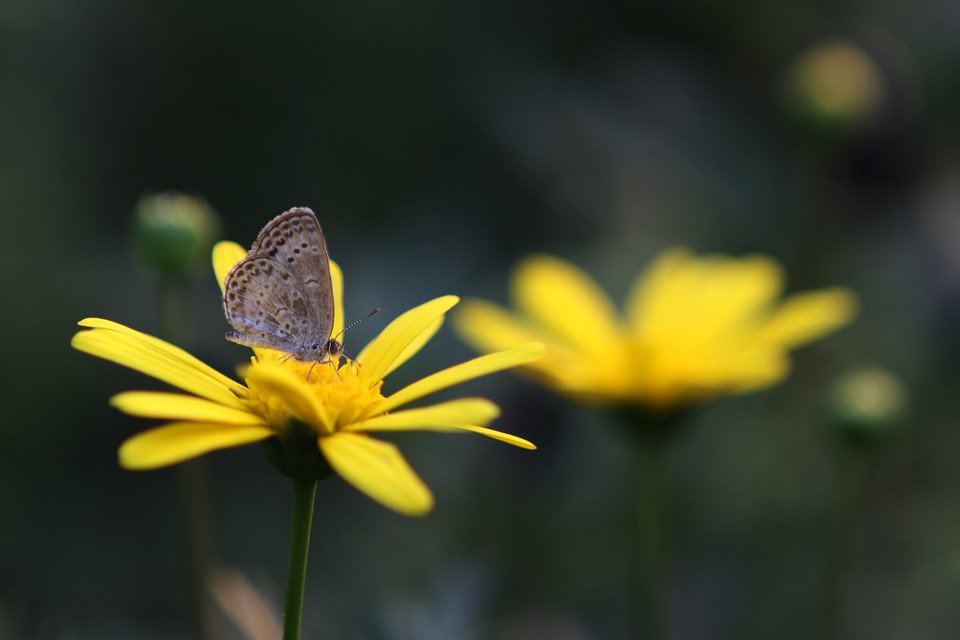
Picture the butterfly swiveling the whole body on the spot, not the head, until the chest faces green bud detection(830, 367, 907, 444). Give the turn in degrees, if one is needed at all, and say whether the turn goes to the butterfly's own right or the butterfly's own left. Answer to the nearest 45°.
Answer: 0° — it already faces it

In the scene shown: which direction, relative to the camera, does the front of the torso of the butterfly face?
to the viewer's right

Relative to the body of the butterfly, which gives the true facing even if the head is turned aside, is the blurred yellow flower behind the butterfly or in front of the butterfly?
in front

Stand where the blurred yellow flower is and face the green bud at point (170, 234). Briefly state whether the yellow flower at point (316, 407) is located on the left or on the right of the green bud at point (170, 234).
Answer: left

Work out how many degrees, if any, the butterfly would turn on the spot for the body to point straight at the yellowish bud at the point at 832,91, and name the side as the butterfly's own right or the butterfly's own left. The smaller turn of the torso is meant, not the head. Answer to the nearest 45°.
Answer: approximately 45° to the butterfly's own left
